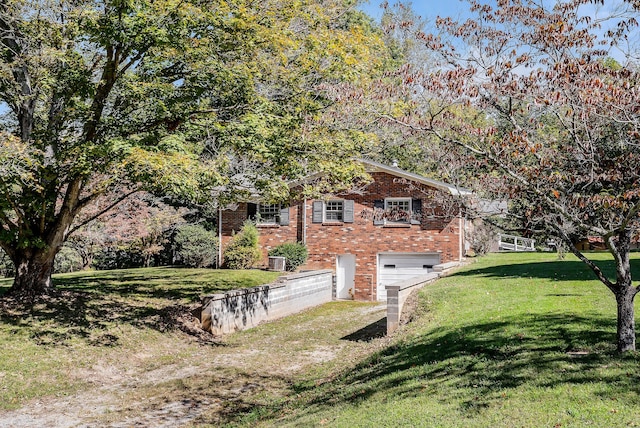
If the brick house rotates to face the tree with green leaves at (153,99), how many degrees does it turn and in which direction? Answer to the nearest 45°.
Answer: approximately 45° to its right

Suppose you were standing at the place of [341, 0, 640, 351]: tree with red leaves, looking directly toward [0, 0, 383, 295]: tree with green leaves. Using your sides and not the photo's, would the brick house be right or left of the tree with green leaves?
right

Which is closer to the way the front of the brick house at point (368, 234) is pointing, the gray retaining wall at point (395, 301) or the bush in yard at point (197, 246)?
the gray retaining wall

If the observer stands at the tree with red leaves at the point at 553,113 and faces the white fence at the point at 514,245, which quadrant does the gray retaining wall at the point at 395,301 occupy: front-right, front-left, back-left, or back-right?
front-left

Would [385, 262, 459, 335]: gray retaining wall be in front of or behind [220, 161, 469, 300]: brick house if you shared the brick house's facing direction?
in front

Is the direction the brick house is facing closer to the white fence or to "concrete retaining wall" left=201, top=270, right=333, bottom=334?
the concrete retaining wall

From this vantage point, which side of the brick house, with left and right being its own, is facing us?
front

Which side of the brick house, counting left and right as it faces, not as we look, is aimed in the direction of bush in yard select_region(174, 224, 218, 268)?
right

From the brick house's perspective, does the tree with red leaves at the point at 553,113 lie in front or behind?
in front

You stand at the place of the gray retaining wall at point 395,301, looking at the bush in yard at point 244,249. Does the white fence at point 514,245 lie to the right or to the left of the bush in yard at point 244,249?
right

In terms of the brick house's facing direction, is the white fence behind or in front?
behind

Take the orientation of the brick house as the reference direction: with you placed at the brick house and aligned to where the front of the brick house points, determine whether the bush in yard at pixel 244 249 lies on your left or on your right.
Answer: on your right

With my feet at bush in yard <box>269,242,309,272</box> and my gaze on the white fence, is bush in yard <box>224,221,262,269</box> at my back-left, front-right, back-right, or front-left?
back-left
